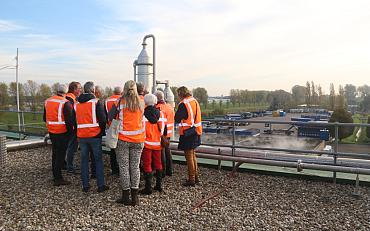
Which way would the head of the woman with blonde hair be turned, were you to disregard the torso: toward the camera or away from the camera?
away from the camera

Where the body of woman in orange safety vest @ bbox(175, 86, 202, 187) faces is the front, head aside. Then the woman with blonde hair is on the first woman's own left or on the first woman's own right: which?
on the first woman's own left

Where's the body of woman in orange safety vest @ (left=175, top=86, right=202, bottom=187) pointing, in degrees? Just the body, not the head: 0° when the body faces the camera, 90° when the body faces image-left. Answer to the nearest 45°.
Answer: approximately 135°

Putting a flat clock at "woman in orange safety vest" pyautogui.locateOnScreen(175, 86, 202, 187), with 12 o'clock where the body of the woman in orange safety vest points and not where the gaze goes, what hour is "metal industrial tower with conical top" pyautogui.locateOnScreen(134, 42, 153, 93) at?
The metal industrial tower with conical top is roughly at 1 o'clock from the woman in orange safety vest.
